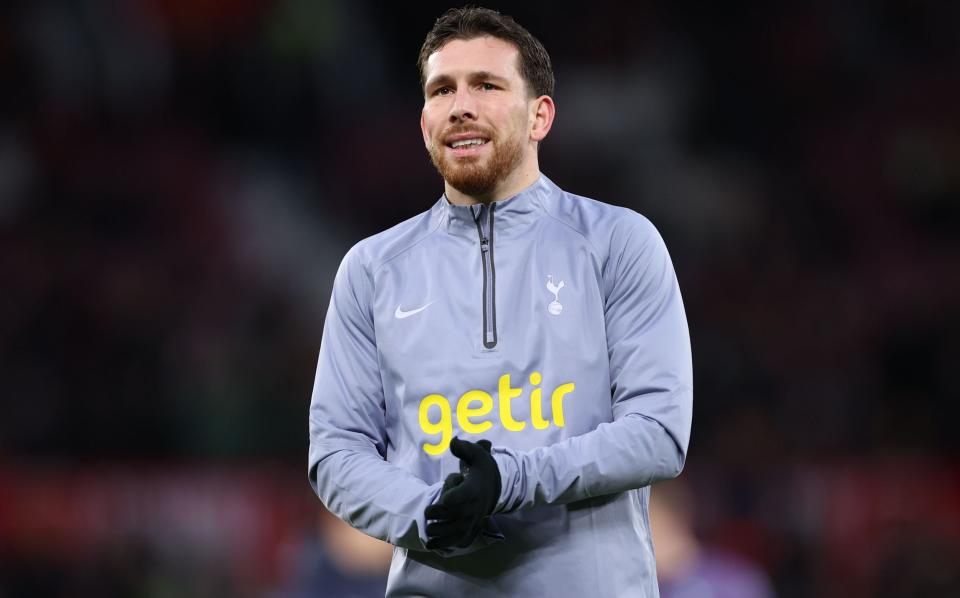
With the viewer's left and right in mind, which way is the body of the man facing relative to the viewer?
facing the viewer

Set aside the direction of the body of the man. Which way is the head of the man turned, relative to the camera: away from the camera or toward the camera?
toward the camera
